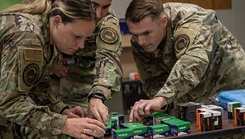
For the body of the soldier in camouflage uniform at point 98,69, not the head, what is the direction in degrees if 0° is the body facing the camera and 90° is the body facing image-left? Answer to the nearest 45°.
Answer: approximately 45°

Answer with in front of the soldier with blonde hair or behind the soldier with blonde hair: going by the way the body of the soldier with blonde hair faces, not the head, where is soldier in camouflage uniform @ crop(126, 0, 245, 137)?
in front

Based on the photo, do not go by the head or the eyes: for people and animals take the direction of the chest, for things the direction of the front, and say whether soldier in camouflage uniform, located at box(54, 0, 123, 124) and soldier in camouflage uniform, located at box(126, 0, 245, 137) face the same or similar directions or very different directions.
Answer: same or similar directions

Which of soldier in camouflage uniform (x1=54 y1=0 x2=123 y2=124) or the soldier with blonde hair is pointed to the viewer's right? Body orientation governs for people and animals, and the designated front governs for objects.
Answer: the soldier with blonde hair

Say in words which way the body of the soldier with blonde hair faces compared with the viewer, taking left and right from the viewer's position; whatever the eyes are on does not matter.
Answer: facing to the right of the viewer

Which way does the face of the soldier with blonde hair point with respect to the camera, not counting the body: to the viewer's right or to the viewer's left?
to the viewer's right

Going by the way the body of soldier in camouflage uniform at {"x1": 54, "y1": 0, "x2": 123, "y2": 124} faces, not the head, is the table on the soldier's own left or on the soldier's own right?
on the soldier's own left

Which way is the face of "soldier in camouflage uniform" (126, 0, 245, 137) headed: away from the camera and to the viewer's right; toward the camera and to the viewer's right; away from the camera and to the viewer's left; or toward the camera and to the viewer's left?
toward the camera and to the viewer's left

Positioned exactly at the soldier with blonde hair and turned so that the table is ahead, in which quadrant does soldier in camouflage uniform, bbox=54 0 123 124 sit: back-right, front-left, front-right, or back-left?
front-left

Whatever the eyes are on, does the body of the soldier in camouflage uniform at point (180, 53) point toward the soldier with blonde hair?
yes

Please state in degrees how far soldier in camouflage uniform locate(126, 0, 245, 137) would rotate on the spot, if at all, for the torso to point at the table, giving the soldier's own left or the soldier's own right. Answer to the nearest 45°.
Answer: approximately 45° to the soldier's own left

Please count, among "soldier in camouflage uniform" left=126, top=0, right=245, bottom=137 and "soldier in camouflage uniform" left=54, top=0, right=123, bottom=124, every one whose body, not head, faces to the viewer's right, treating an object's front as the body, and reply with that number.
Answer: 0

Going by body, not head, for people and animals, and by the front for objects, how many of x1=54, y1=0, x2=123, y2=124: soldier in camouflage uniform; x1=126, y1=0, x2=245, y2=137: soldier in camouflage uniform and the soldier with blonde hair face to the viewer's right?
1

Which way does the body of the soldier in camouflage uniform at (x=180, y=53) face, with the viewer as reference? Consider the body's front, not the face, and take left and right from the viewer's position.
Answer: facing the viewer and to the left of the viewer

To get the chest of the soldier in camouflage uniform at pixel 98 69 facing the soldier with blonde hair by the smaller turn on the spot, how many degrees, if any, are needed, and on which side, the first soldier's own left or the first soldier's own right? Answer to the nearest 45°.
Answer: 0° — they already face them
